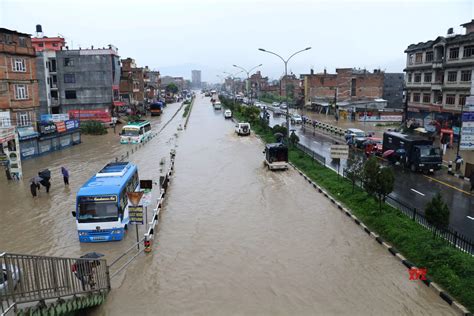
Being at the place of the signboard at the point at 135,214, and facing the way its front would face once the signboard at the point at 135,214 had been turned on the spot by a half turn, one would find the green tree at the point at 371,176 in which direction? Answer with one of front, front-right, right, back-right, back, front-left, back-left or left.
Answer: right

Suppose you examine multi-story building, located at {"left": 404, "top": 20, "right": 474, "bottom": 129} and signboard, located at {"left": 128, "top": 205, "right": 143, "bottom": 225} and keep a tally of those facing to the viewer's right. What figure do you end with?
0

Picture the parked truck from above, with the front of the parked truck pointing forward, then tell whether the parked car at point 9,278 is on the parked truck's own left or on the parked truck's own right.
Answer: on the parked truck's own right

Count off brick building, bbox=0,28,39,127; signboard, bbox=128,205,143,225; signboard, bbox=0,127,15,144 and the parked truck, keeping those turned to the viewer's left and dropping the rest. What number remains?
0

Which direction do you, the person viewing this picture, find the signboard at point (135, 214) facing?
facing the viewer

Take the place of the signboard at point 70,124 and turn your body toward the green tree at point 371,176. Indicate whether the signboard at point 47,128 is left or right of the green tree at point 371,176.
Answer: right

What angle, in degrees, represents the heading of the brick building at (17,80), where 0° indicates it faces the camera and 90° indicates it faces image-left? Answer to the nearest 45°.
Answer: approximately 315°

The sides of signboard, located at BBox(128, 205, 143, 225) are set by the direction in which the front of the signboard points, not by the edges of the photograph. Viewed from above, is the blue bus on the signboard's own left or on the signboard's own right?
on the signboard's own right

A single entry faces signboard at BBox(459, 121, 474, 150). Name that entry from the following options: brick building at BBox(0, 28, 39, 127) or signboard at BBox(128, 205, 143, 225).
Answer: the brick building

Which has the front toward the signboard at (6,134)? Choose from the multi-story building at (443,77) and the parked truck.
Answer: the multi-story building

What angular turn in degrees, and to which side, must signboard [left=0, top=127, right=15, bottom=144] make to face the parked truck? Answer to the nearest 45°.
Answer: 0° — it already faces it

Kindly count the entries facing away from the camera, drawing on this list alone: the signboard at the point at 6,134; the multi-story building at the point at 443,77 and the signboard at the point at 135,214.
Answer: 0

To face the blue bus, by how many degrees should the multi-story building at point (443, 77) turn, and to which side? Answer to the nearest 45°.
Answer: approximately 45° to its left

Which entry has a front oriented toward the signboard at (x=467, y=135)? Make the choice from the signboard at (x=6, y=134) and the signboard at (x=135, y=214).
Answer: the signboard at (x=6, y=134)

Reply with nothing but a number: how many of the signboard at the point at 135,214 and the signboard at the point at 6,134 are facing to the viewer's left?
0

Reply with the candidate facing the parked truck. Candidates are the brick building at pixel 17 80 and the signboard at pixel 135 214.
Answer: the brick building

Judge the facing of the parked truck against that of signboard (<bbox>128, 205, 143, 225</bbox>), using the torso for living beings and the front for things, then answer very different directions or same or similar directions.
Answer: same or similar directions

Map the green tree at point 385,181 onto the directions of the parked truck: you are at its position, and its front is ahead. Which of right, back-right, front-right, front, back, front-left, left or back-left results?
front-right

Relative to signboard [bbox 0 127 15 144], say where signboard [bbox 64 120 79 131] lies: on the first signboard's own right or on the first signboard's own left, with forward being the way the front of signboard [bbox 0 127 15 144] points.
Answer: on the first signboard's own left

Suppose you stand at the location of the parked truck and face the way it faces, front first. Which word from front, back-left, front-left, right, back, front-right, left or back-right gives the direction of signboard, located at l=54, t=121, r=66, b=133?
back-right

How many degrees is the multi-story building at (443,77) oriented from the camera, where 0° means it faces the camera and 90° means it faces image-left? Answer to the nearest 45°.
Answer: approximately 45°
